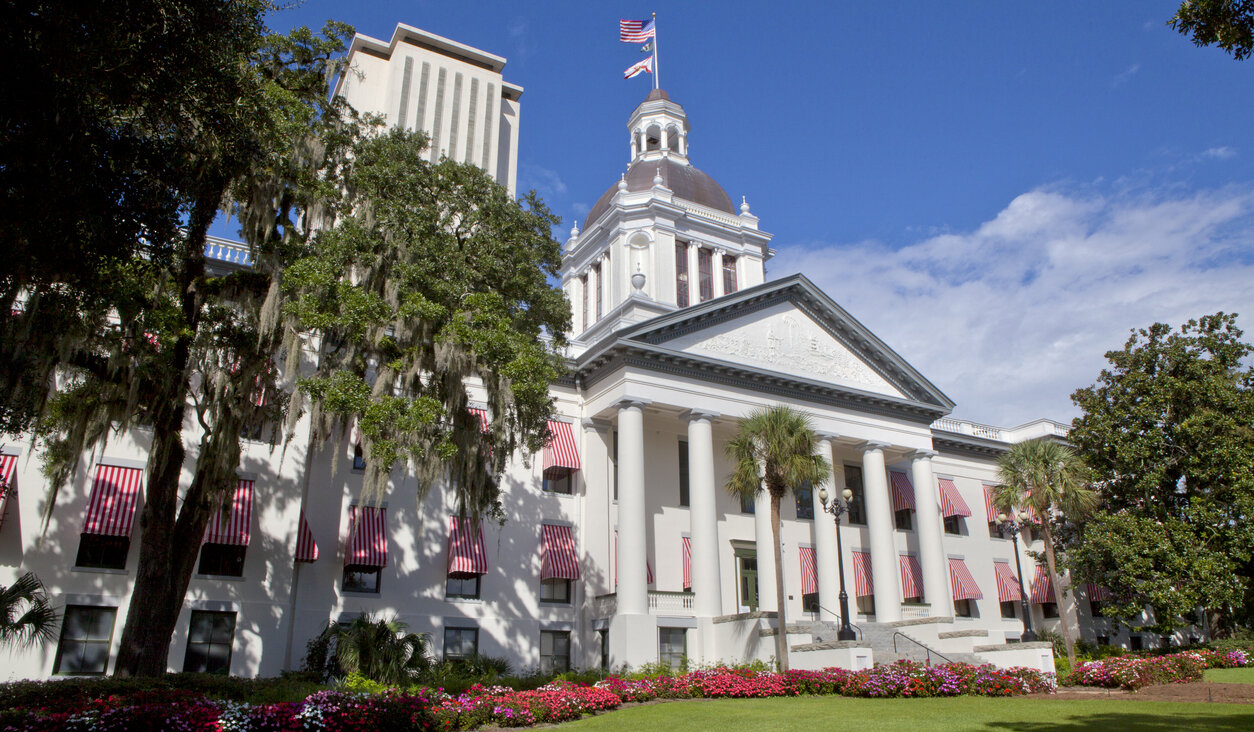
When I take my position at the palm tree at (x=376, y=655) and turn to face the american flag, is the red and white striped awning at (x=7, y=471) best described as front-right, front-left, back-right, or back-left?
back-left

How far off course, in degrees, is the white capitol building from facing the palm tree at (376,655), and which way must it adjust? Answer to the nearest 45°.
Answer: approximately 90° to its right

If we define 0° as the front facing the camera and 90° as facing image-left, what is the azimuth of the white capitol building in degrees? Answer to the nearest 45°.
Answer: approximately 315°
